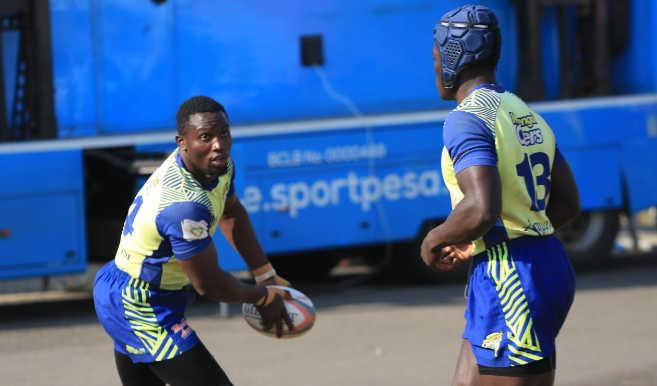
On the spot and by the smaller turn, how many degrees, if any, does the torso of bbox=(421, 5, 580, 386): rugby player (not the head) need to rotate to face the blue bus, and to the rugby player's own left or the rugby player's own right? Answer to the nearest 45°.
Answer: approximately 45° to the rugby player's own right

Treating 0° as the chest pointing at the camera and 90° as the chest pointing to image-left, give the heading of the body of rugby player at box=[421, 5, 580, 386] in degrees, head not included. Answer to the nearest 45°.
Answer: approximately 135°

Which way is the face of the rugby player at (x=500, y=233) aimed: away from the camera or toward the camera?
away from the camera
